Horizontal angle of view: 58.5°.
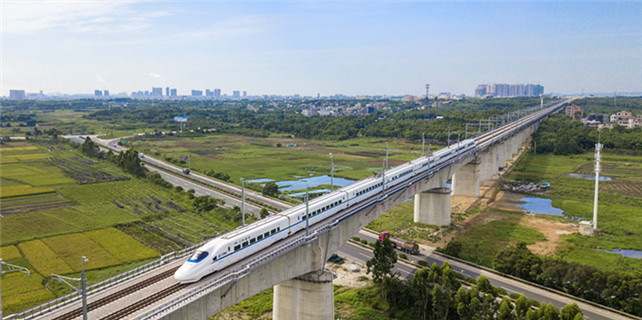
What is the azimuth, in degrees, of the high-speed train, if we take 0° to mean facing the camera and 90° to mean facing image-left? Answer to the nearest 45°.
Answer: approximately 45°

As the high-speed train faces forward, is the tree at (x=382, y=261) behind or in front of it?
behind

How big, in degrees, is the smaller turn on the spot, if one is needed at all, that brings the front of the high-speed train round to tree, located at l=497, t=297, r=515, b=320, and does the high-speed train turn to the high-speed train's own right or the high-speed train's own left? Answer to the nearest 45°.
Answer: approximately 135° to the high-speed train's own left

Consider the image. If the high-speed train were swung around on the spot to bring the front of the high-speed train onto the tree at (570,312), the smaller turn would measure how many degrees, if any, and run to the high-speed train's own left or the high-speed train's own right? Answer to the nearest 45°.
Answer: approximately 135° to the high-speed train's own left
